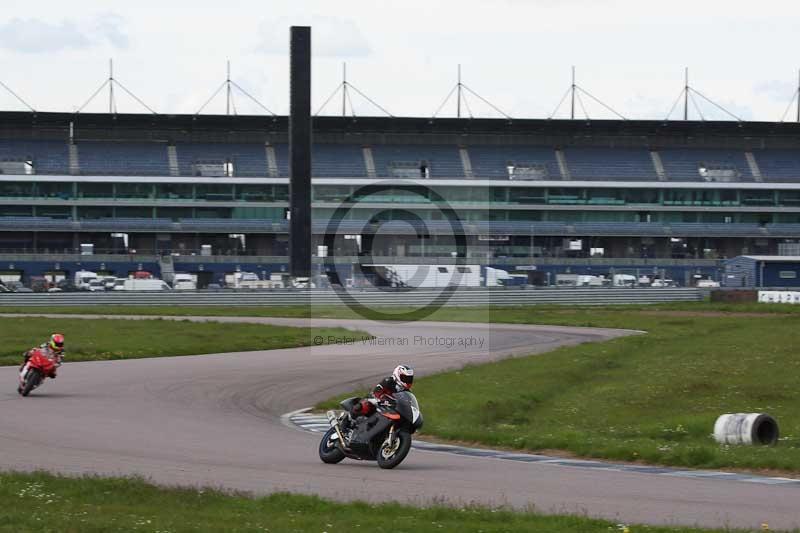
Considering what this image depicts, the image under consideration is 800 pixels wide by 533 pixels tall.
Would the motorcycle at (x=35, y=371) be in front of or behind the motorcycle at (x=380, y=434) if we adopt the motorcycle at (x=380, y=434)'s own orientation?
behind

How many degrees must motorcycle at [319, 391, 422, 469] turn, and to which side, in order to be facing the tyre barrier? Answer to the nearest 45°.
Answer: approximately 45° to its left

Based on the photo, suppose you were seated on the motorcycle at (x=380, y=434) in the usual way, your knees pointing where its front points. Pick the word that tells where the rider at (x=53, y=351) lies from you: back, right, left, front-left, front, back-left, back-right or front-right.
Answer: back

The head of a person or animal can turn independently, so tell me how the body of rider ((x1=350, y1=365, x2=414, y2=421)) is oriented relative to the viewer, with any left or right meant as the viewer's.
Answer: facing the viewer and to the right of the viewer

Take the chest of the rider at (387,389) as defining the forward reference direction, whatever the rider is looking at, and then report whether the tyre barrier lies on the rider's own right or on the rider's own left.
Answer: on the rider's own left

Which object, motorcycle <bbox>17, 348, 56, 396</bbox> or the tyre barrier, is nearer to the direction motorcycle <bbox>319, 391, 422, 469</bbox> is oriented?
the tyre barrier

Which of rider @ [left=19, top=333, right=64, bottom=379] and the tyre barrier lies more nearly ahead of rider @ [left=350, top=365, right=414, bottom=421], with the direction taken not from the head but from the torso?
the tyre barrier

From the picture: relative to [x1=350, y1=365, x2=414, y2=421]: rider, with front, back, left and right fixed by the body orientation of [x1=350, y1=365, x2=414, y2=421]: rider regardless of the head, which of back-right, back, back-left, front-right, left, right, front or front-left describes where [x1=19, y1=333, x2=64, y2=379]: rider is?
back
